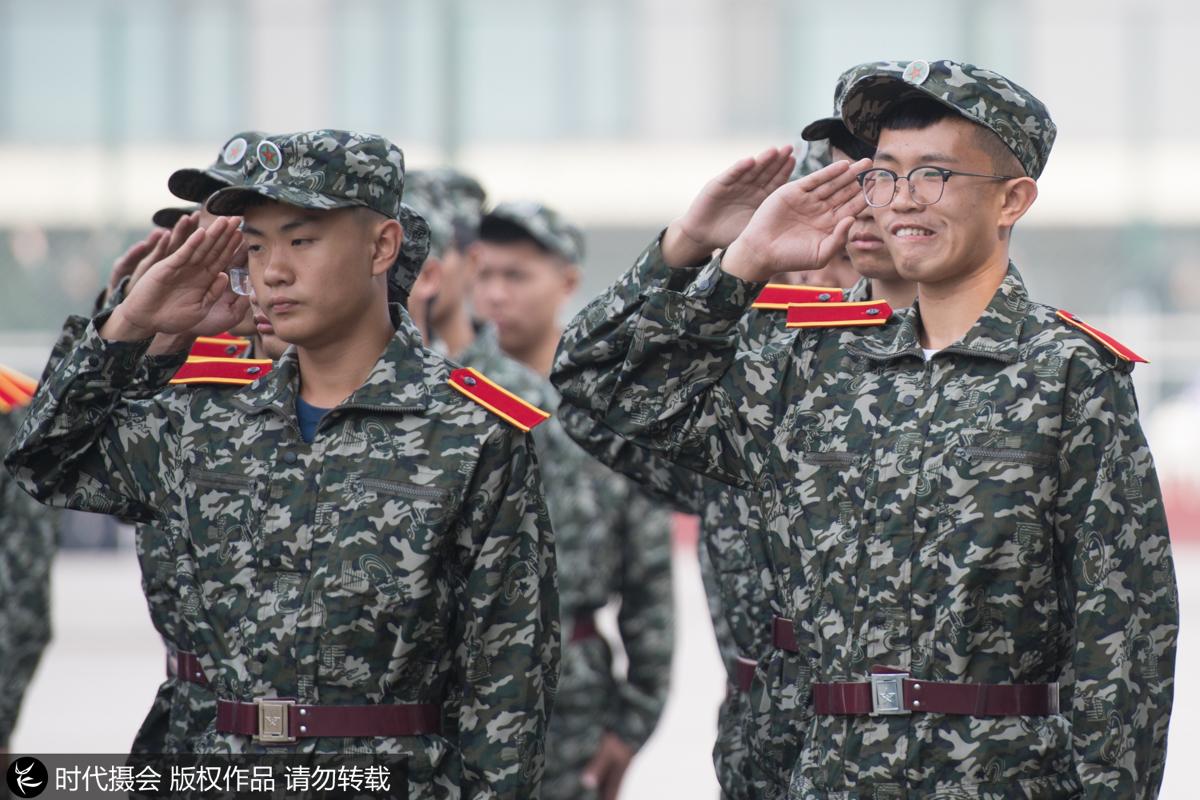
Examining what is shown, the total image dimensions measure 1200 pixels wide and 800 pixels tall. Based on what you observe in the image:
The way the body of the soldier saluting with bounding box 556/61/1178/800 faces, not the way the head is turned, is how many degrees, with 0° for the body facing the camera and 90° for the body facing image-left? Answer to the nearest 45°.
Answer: approximately 45°

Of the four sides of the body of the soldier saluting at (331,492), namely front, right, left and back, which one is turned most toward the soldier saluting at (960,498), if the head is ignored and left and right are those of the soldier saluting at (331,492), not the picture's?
left

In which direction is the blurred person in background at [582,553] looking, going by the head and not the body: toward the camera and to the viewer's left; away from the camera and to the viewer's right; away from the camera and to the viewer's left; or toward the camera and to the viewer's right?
toward the camera and to the viewer's left

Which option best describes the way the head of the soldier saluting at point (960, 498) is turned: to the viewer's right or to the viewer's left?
to the viewer's left

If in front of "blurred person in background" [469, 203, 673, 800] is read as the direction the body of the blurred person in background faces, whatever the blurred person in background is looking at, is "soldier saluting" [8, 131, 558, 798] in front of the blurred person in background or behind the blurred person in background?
in front

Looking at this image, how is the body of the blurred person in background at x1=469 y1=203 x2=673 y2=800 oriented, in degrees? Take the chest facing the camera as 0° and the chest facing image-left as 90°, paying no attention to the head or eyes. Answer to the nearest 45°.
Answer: approximately 45°

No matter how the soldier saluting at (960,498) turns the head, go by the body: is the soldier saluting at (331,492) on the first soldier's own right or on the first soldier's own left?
on the first soldier's own right

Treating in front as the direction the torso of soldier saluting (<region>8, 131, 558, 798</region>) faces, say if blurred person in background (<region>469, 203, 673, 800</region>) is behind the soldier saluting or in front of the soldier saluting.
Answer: behind

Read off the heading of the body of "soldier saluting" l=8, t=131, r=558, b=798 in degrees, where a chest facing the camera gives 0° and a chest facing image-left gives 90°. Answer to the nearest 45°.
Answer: approximately 45°

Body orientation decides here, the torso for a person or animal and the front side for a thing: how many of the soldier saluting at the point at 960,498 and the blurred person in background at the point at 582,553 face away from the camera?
0
